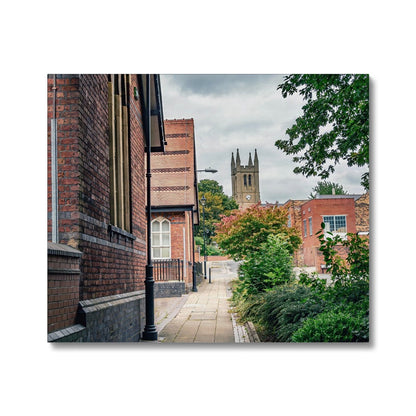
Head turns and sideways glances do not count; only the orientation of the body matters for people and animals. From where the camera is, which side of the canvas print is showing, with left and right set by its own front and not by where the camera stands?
front
